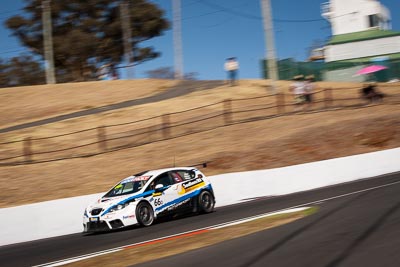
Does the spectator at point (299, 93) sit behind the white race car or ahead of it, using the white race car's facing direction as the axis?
behind

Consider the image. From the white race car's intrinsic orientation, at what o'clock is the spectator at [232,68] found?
The spectator is roughly at 5 o'clock from the white race car.

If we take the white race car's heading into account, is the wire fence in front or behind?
behind

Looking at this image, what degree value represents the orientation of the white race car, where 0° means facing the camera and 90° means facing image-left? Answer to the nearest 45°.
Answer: approximately 45°

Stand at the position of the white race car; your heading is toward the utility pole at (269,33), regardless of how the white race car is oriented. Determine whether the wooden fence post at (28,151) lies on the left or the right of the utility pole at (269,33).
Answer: left
